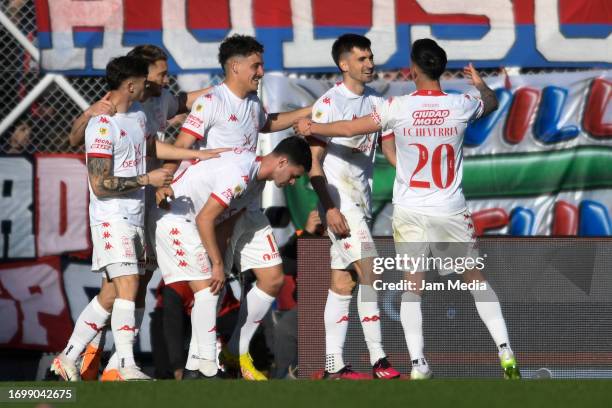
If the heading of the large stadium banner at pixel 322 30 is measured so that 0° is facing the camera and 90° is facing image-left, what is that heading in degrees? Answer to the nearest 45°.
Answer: approximately 0°

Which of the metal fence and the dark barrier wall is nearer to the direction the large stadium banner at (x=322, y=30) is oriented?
the dark barrier wall

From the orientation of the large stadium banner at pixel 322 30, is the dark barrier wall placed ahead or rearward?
ahead
